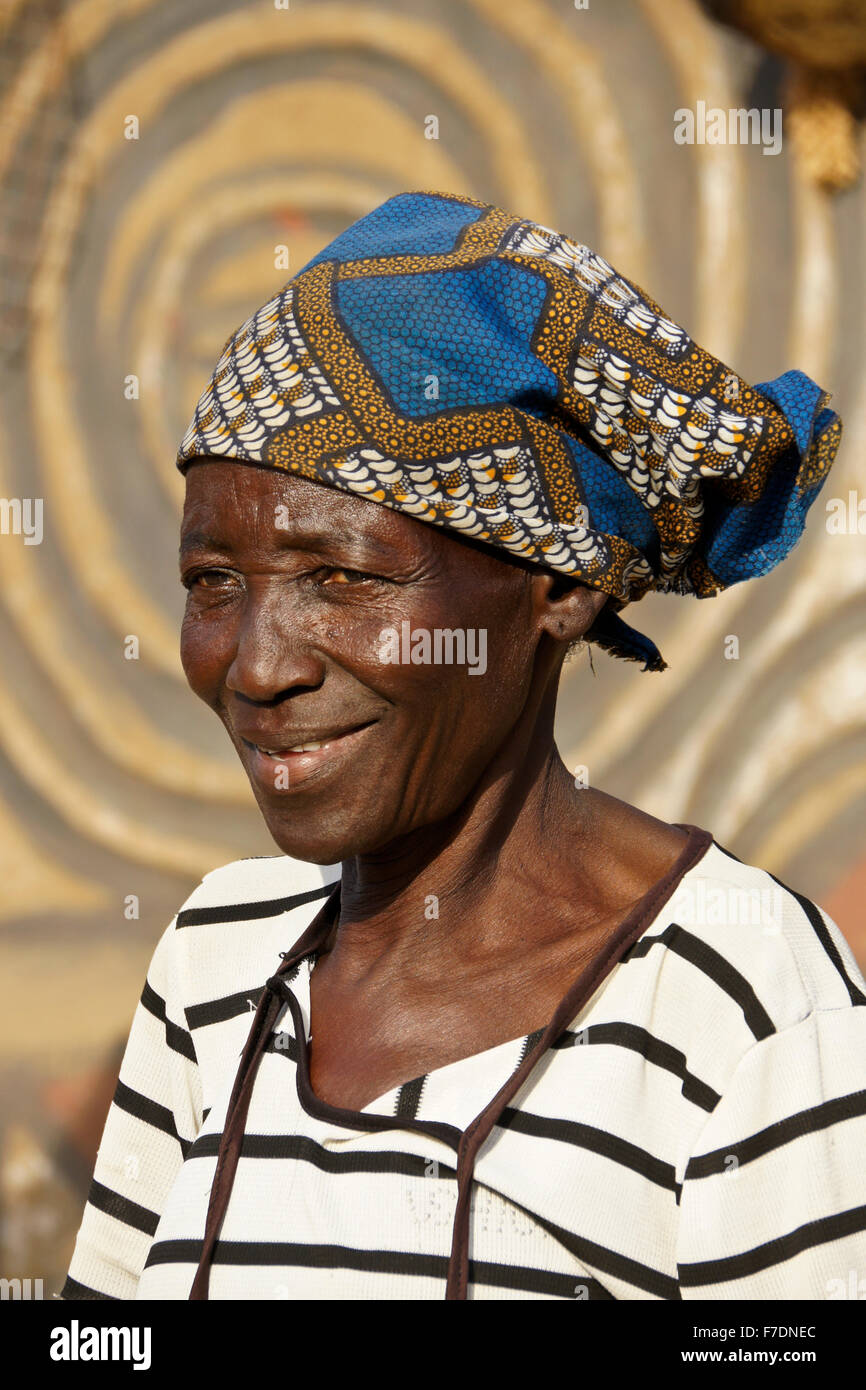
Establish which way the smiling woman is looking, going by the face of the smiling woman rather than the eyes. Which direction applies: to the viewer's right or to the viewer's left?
to the viewer's left

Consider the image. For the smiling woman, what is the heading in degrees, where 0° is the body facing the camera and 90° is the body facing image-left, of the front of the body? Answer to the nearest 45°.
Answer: approximately 45°
